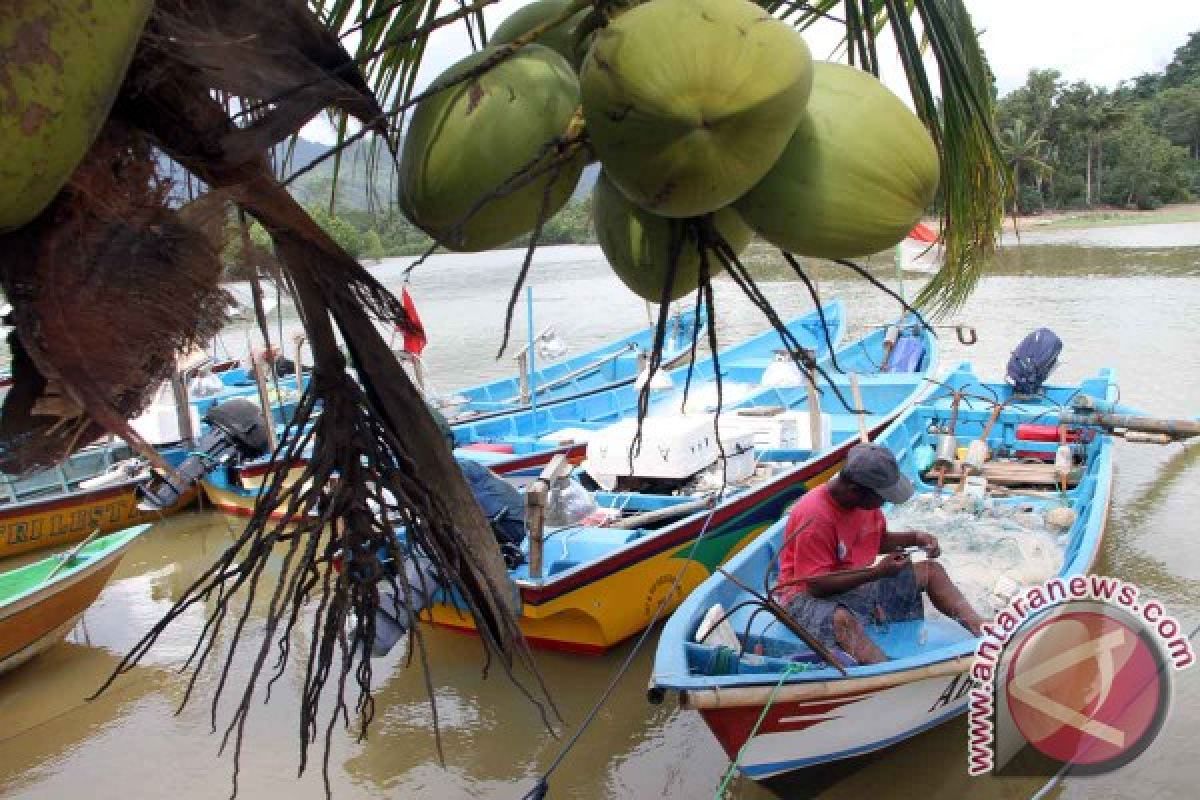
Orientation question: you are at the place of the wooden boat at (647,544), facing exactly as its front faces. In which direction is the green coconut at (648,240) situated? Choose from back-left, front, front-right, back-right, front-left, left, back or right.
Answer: back-right

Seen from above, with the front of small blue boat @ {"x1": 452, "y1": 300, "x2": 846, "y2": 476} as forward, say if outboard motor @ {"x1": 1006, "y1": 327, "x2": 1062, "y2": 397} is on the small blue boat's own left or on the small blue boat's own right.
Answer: on the small blue boat's own right

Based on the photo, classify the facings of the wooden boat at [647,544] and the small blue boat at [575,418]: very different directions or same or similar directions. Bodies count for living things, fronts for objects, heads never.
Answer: same or similar directions

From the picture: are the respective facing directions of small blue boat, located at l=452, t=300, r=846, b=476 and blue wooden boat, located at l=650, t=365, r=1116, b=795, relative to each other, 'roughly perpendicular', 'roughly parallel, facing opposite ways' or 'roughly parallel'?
roughly parallel, facing opposite ways

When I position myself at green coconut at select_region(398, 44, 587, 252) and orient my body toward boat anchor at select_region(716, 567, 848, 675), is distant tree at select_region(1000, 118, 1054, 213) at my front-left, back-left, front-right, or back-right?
front-right

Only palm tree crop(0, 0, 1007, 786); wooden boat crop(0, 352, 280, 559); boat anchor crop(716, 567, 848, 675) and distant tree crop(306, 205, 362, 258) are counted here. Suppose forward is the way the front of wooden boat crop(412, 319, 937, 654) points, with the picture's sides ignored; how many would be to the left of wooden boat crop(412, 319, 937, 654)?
1

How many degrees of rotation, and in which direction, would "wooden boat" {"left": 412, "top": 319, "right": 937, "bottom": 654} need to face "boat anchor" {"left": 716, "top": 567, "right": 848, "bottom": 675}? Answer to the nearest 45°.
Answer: approximately 135° to its right

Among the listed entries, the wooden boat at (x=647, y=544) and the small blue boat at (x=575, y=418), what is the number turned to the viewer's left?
0

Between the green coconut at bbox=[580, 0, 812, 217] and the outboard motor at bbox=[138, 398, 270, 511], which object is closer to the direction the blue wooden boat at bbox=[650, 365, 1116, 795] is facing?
the green coconut

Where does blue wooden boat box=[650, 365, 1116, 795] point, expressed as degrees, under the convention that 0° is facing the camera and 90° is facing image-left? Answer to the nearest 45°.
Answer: approximately 45°

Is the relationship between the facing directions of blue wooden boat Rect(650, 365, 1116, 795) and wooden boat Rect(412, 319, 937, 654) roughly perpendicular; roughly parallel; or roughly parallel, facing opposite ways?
roughly parallel, facing opposite ways
